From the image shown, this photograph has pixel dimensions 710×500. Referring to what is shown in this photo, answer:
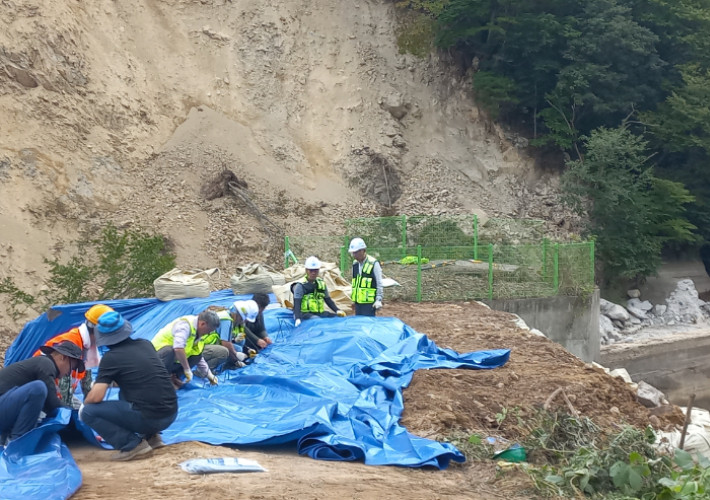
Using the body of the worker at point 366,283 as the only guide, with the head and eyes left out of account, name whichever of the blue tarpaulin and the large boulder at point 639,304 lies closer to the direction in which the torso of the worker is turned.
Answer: the blue tarpaulin

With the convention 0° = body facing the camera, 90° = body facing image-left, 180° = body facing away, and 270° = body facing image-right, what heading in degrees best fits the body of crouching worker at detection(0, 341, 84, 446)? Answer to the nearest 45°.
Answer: approximately 270°

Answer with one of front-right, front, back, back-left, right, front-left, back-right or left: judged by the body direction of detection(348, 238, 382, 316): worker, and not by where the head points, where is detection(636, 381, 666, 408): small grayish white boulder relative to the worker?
left

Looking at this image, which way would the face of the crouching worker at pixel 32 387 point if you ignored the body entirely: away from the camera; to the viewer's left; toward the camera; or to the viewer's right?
to the viewer's right

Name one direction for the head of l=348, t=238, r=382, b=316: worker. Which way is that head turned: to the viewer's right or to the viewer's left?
to the viewer's left

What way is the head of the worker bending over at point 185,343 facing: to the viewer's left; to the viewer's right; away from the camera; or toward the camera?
to the viewer's right

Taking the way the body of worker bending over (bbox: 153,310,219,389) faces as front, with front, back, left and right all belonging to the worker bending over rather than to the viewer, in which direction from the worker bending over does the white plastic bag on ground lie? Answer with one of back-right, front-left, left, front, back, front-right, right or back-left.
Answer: front-right

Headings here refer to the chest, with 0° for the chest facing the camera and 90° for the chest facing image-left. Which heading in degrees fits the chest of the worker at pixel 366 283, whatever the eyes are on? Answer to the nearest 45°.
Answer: approximately 45°

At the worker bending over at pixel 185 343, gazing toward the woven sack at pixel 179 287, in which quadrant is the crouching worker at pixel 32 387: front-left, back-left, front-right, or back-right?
back-left

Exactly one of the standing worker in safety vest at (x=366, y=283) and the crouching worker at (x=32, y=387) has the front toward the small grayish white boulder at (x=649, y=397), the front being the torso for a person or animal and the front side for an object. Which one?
the crouching worker
